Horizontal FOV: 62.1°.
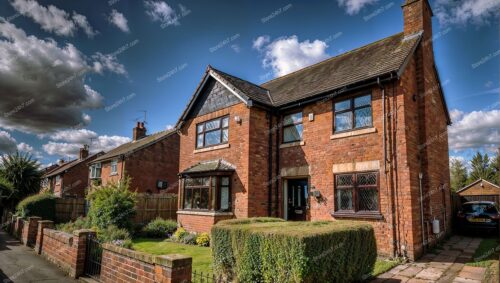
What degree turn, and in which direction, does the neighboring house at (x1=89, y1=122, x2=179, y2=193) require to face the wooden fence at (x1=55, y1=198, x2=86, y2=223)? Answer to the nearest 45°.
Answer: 0° — it already faces it

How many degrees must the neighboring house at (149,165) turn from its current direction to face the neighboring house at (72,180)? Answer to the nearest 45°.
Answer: approximately 90° to its right

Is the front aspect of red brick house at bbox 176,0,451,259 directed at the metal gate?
yes

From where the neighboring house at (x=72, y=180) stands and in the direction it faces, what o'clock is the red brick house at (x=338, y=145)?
The red brick house is roughly at 10 o'clock from the neighboring house.

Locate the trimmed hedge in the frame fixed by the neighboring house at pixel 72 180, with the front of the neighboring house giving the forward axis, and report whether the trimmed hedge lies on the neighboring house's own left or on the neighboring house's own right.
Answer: on the neighboring house's own left

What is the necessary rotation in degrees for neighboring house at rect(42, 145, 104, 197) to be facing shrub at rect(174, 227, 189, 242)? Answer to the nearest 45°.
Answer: approximately 45° to its left
